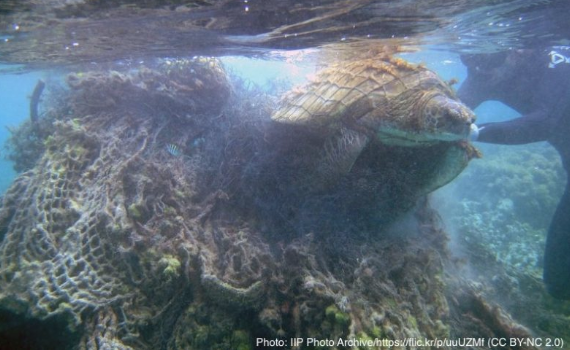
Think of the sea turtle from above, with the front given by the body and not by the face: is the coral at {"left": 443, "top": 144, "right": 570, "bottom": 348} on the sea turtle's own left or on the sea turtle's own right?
on the sea turtle's own left

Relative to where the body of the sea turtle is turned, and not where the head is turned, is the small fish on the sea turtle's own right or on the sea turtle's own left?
on the sea turtle's own right

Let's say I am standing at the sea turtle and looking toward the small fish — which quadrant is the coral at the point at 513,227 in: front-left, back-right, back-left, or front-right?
back-right

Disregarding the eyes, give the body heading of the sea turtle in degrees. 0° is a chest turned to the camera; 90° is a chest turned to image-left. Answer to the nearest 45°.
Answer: approximately 315°
